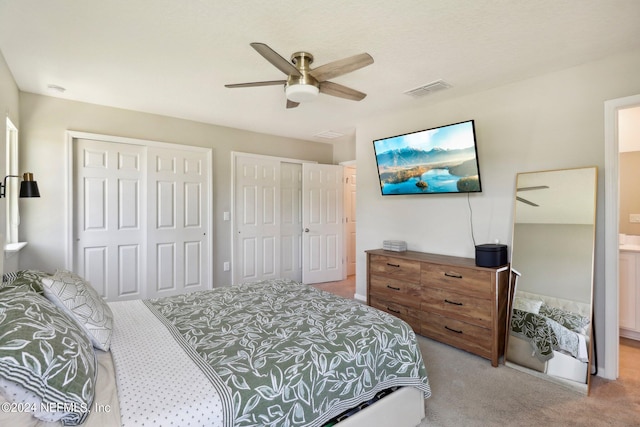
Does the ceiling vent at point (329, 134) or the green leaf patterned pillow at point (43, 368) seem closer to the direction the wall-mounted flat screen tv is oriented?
the green leaf patterned pillow

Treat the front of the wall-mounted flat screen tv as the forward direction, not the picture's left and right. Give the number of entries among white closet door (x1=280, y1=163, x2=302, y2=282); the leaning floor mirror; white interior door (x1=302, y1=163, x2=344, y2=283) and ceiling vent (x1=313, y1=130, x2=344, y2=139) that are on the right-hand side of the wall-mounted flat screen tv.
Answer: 3

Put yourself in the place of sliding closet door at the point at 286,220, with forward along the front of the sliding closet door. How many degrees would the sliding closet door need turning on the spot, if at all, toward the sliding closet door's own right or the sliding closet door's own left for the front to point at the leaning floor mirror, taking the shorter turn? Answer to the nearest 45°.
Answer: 0° — it already faces it

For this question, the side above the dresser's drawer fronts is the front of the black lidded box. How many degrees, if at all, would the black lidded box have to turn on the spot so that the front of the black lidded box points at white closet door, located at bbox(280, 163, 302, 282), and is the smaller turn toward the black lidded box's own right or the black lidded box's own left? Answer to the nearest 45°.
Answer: approximately 90° to the black lidded box's own right

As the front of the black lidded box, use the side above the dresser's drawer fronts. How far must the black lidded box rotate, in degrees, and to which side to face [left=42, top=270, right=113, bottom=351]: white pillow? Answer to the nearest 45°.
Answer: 0° — it already faces it

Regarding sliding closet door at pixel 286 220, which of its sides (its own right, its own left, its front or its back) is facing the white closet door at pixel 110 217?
right

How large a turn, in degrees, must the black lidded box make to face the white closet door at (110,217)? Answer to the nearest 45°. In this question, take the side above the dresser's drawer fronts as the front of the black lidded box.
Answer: approximately 45° to its right

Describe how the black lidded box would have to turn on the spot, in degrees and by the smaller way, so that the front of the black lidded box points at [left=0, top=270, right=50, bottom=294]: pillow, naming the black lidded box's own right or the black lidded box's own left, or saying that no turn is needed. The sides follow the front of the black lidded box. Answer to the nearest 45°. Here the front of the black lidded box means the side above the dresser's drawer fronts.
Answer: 0° — it already faces it

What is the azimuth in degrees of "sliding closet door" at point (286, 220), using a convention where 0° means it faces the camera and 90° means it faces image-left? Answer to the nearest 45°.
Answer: approximately 315°

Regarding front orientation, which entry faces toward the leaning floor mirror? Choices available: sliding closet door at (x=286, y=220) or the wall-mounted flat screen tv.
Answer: the sliding closet door
